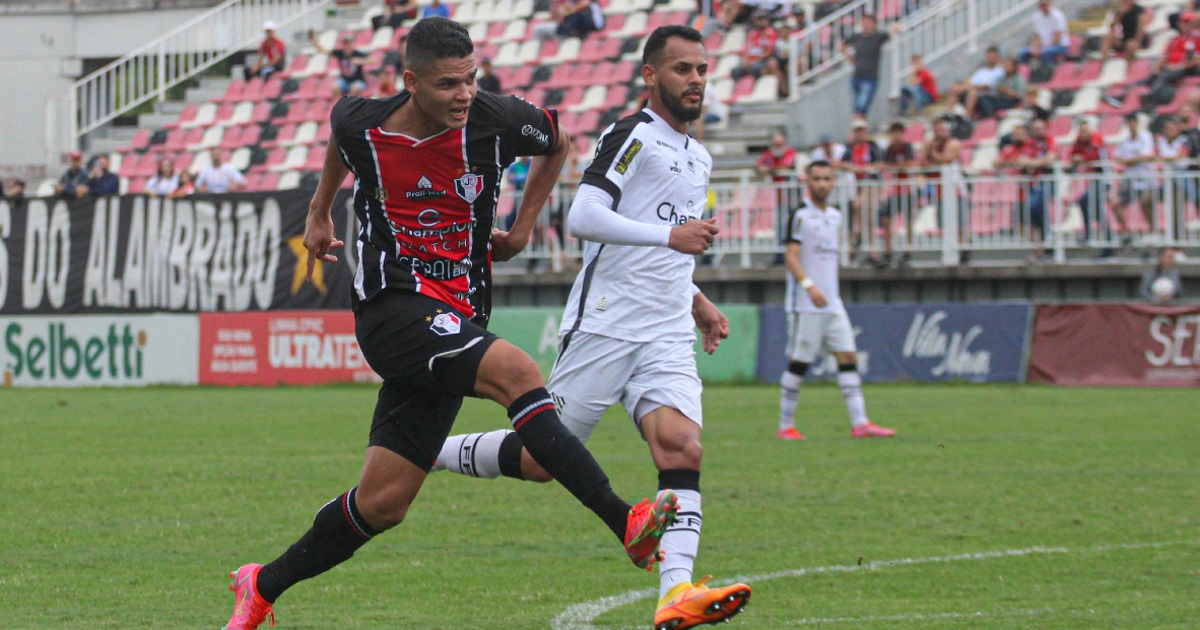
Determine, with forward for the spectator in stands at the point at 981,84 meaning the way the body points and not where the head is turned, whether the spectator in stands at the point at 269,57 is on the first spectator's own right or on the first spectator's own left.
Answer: on the first spectator's own right

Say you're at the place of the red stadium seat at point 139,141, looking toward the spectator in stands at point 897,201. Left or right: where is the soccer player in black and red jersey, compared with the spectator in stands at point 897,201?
right

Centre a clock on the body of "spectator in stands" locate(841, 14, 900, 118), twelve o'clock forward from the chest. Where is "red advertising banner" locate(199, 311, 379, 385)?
The red advertising banner is roughly at 2 o'clock from the spectator in stands.

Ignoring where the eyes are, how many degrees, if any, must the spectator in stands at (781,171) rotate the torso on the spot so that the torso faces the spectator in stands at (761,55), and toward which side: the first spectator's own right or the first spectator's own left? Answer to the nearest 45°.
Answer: approximately 180°

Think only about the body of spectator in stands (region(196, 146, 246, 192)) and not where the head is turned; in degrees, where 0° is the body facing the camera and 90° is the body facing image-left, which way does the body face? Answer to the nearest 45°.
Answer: approximately 0°

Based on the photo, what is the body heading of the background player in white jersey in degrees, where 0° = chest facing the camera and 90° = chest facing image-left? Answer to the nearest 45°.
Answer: approximately 315°

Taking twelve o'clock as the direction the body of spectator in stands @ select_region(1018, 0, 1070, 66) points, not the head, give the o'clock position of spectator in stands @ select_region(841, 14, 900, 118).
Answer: spectator in stands @ select_region(841, 14, 900, 118) is roughly at 1 o'clock from spectator in stands @ select_region(1018, 0, 1070, 66).

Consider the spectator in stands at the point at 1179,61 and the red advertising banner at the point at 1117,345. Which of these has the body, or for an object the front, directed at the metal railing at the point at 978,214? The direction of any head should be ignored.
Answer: the spectator in stands

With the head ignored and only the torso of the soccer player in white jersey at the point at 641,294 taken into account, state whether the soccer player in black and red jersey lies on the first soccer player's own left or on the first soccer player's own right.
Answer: on the first soccer player's own right

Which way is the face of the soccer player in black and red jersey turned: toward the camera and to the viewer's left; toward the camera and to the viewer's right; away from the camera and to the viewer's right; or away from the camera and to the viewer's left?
toward the camera and to the viewer's right

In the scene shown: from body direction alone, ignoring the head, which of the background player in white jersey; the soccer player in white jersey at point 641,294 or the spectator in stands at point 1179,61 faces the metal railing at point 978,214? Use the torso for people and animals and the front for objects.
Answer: the spectator in stands
